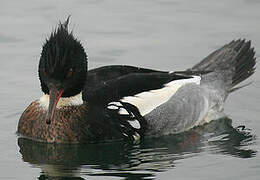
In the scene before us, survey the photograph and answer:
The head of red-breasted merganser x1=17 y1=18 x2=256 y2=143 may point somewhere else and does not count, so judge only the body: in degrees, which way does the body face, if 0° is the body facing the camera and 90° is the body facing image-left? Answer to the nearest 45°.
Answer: approximately 45°
